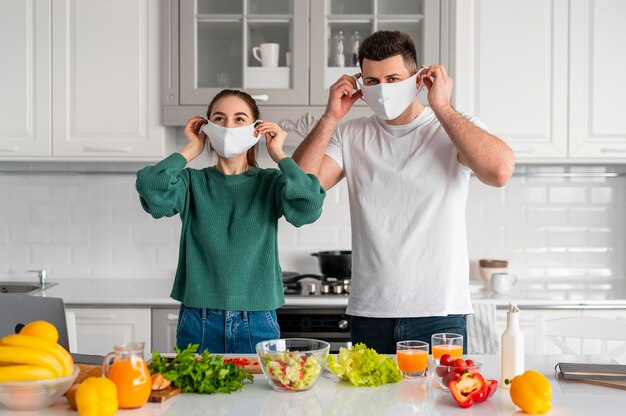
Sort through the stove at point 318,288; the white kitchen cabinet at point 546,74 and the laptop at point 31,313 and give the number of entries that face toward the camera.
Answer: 2

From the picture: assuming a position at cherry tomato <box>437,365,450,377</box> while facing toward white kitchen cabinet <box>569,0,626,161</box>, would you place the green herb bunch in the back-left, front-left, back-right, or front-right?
back-left

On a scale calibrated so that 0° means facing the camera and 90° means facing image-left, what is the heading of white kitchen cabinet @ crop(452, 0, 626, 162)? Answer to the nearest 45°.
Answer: approximately 0°

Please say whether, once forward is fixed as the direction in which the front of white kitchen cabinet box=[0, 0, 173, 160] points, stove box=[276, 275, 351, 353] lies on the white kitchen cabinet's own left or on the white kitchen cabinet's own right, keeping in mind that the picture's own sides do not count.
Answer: on the white kitchen cabinet's own left

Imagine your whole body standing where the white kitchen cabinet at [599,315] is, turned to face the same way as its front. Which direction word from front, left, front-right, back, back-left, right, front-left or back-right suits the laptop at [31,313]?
front-right

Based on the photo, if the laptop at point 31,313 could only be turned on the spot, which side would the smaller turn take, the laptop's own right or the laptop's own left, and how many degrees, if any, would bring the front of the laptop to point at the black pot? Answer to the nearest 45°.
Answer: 0° — it already faces it

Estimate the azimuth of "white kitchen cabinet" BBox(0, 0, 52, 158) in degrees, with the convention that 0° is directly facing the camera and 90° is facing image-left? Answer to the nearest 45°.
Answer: approximately 0°

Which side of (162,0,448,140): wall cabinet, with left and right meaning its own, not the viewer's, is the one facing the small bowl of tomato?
front

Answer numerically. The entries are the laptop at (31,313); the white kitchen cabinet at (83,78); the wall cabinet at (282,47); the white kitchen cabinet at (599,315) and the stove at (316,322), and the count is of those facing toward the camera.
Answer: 4

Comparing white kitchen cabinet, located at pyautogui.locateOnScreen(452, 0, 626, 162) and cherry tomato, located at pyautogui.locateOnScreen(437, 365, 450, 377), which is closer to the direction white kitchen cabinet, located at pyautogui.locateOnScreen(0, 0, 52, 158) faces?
the cherry tomato
